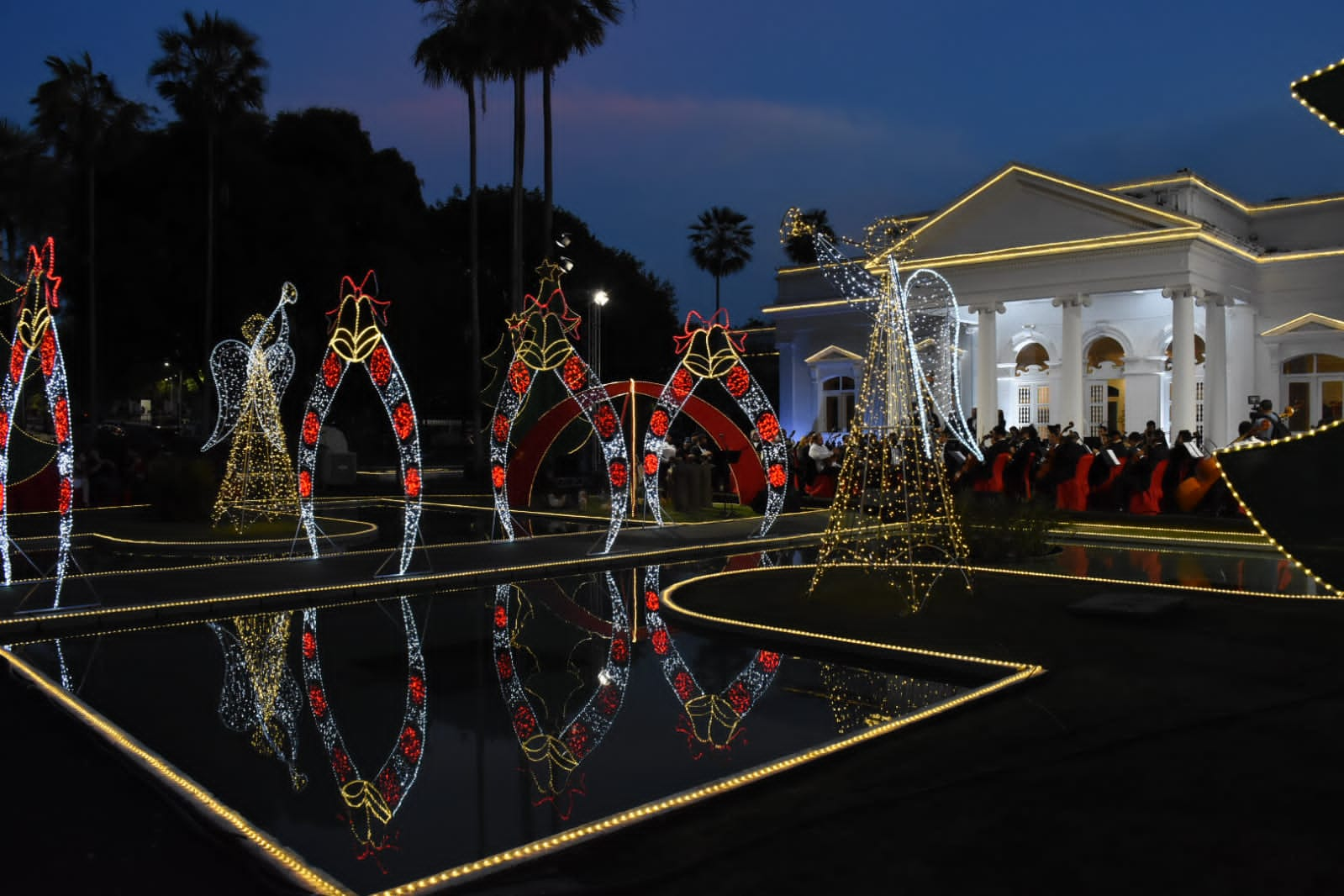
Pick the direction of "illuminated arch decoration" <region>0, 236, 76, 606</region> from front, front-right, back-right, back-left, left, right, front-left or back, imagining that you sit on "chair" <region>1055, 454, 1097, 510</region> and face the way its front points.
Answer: front-left

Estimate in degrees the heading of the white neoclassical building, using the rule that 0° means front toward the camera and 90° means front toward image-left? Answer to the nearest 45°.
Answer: approximately 45°

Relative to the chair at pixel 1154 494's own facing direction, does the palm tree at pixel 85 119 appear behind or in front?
in front

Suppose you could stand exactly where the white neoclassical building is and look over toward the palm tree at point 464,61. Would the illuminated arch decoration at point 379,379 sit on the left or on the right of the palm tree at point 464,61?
left

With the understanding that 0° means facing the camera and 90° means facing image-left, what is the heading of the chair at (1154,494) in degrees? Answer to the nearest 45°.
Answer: approximately 90°

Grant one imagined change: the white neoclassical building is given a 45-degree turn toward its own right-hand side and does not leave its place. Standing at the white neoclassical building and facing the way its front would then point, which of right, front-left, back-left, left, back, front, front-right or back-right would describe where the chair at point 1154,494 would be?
left

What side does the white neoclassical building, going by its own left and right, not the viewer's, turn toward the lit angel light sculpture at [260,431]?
front

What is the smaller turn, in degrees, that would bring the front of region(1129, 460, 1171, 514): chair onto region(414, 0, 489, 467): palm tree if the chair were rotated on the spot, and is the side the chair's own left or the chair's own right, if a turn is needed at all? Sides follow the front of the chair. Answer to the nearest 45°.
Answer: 0° — it already faces it

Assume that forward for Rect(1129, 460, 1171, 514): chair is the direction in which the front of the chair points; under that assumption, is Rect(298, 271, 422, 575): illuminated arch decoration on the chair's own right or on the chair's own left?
on the chair's own left

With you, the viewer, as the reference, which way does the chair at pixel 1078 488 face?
facing to the left of the viewer

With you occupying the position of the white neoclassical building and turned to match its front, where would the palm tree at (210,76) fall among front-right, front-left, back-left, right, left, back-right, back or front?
front-right

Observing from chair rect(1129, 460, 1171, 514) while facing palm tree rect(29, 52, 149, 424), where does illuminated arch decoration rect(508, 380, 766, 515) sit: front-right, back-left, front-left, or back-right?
front-left

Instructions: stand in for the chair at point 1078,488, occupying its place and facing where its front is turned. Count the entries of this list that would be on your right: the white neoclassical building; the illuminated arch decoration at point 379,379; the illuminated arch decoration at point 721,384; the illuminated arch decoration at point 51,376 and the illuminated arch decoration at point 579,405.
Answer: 1

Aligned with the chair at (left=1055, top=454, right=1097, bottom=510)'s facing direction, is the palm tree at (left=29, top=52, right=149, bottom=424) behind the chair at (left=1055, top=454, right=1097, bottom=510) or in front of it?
in front

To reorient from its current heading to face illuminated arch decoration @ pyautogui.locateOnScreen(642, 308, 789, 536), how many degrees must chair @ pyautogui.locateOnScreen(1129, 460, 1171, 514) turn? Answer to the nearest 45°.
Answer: approximately 45° to its left

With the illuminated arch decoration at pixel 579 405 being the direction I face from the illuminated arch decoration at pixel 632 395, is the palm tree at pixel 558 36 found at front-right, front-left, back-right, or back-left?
back-right

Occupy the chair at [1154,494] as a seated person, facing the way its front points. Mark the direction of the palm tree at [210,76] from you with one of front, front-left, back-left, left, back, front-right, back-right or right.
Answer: front
